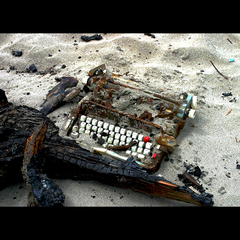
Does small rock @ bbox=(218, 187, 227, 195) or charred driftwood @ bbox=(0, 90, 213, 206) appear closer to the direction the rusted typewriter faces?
the charred driftwood

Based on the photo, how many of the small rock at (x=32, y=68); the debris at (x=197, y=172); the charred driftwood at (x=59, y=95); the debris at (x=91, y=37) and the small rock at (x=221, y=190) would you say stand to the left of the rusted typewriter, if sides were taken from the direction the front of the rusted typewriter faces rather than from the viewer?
2

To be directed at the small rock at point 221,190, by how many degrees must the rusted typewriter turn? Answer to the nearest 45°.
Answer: approximately 90° to its left

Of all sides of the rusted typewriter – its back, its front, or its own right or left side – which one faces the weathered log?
front

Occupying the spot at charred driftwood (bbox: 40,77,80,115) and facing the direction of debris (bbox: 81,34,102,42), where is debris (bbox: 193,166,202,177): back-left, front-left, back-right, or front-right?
back-right

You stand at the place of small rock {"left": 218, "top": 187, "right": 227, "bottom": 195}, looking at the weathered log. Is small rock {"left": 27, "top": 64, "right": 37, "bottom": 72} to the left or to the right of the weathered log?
right

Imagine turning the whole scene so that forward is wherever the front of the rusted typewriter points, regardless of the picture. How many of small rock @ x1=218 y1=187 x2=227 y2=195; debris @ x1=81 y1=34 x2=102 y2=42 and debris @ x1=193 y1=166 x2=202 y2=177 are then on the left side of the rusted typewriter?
2

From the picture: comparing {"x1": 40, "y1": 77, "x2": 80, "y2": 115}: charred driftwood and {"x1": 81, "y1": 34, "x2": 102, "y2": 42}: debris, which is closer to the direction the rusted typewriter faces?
the charred driftwood

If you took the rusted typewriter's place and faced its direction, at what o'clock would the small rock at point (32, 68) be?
The small rock is roughly at 3 o'clock from the rusted typewriter.

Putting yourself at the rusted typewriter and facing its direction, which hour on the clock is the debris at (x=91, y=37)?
The debris is roughly at 4 o'clock from the rusted typewriter.

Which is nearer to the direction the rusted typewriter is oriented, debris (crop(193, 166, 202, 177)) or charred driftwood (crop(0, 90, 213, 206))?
the charred driftwood

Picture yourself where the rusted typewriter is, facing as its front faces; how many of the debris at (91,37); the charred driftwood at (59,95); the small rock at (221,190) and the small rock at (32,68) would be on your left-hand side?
1

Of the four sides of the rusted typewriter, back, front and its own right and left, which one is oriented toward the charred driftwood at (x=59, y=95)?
right

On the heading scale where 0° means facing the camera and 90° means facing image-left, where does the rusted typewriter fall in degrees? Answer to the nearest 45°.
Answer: approximately 45°

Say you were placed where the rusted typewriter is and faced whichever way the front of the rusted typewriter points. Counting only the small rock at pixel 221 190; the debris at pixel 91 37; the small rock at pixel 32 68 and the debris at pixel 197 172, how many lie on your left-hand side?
2

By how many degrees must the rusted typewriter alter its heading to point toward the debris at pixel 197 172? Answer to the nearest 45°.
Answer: approximately 90° to its left
